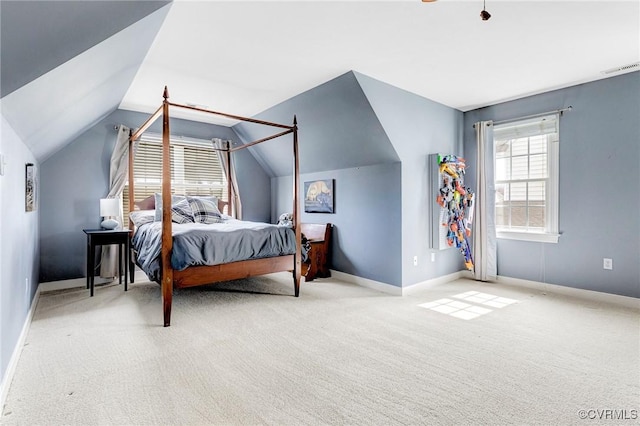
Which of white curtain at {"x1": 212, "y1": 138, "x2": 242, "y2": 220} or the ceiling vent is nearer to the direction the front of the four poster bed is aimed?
the ceiling vent

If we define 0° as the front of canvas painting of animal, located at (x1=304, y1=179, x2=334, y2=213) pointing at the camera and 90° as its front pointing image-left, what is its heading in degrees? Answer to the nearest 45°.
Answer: approximately 45°

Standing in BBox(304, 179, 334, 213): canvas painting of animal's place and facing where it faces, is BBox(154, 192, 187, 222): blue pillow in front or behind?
in front

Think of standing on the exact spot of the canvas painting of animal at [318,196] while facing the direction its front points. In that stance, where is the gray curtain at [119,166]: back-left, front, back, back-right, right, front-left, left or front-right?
front-right

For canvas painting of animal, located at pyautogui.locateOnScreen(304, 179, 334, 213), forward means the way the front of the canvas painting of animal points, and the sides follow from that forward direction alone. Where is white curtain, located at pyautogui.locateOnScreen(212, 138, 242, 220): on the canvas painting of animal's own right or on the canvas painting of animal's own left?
on the canvas painting of animal's own right

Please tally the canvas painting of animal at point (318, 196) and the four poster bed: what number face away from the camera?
0

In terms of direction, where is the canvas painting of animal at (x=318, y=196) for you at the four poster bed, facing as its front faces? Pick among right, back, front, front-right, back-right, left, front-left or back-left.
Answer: left

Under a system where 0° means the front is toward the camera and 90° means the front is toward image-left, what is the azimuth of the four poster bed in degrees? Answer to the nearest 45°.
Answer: approximately 315°

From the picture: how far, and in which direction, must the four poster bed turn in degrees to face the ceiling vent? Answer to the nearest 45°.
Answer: approximately 45° to its left
